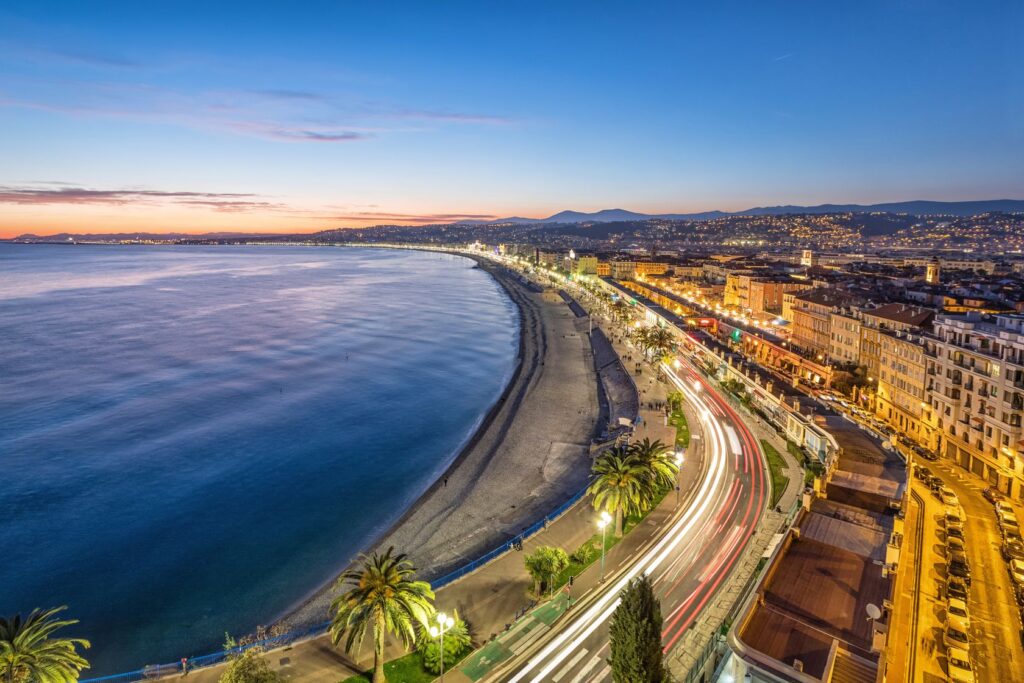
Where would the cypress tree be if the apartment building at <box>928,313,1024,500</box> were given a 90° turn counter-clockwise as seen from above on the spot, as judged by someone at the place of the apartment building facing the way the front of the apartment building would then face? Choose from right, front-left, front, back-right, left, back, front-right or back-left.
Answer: front-right

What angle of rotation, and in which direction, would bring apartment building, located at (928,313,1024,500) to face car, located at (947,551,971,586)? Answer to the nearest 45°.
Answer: approximately 45° to its left

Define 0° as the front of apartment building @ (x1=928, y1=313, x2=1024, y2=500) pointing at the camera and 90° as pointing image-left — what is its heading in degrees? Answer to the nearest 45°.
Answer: approximately 45°

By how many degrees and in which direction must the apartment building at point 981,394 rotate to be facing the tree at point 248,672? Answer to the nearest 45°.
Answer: approximately 45° to its left

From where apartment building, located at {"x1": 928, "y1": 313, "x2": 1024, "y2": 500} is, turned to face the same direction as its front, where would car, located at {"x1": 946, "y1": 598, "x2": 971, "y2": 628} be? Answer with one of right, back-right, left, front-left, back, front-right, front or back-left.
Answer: front-left

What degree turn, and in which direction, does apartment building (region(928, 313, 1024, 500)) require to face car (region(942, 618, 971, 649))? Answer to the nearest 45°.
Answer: approximately 45° to its left

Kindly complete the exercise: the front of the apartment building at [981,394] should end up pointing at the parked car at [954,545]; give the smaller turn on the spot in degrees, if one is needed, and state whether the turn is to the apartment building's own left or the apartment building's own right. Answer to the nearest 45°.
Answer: approximately 45° to the apartment building's own left

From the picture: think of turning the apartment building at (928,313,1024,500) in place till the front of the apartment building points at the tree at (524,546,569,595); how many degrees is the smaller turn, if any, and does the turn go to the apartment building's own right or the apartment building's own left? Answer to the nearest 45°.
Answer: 0° — it already faces it

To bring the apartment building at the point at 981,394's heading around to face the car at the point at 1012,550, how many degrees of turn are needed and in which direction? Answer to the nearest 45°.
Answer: approximately 45° to its left
